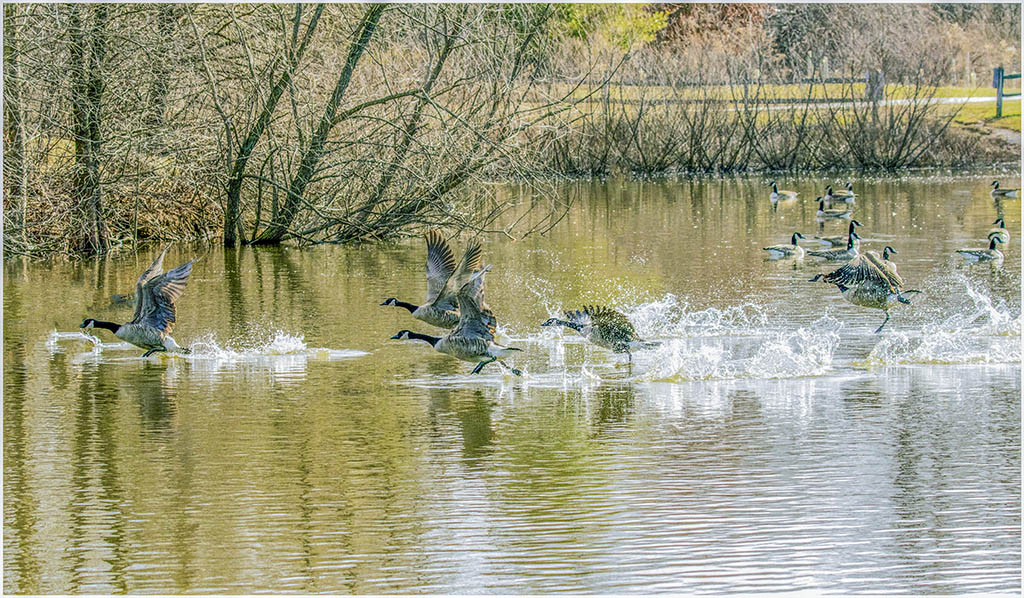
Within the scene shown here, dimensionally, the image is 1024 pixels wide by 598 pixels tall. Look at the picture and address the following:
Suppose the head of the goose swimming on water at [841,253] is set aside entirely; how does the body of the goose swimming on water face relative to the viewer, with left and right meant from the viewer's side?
facing to the right of the viewer

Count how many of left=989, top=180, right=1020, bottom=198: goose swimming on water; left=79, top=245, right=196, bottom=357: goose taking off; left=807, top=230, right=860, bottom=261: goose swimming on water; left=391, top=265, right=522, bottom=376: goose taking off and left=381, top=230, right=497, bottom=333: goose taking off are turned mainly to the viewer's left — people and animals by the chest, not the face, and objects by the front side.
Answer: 4

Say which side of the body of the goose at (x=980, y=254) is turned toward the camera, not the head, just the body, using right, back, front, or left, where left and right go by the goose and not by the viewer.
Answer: right

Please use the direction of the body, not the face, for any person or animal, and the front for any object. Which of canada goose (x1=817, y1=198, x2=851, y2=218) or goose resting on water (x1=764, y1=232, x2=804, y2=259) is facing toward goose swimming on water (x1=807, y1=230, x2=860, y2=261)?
the goose resting on water

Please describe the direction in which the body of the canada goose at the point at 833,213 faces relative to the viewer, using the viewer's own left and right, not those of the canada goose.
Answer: facing to the left of the viewer

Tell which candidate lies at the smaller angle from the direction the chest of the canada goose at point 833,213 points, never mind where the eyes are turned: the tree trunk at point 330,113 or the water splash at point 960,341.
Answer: the tree trunk

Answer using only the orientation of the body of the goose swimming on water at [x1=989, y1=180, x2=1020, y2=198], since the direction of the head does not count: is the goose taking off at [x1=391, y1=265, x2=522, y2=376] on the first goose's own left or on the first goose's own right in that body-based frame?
on the first goose's own left

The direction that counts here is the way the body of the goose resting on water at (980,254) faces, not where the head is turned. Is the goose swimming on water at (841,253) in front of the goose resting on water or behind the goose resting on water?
behind

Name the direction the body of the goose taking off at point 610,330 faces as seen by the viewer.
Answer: to the viewer's left

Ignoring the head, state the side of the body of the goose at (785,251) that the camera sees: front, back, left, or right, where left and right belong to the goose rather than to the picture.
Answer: right

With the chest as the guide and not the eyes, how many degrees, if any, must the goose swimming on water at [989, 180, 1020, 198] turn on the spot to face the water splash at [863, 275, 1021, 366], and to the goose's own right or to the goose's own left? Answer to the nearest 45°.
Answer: approximately 90° to the goose's own left

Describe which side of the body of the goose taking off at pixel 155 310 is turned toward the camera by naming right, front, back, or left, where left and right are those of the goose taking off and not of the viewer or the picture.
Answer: left

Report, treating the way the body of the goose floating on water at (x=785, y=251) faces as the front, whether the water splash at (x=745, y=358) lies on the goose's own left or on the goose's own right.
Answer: on the goose's own right
